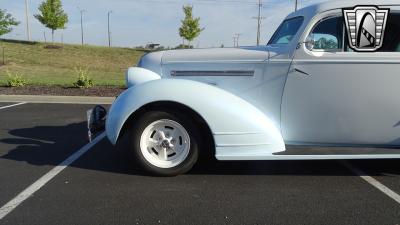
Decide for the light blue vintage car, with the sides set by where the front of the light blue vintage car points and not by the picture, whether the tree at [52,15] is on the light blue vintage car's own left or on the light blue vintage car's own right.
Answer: on the light blue vintage car's own right

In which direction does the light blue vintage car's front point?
to the viewer's left

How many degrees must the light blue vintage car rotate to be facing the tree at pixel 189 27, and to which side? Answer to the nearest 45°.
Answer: approximately 90° to its right
